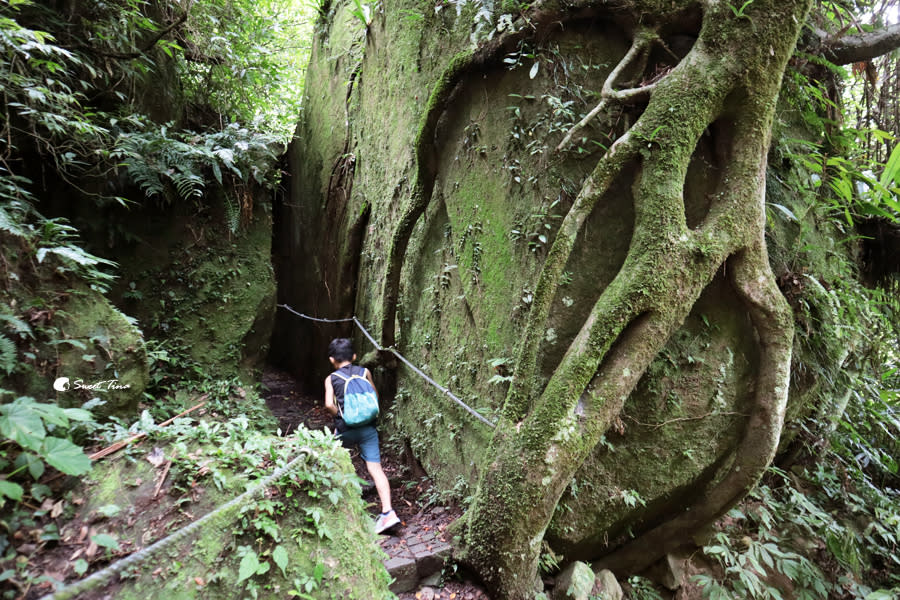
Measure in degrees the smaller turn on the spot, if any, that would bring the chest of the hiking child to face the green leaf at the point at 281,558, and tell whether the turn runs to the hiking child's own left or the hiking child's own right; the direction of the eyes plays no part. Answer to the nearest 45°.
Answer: approximately 135° to the hiking child's own left

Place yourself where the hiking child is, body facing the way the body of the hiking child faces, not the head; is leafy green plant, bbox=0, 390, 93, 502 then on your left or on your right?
on your left

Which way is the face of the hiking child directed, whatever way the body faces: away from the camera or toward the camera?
away from the camera

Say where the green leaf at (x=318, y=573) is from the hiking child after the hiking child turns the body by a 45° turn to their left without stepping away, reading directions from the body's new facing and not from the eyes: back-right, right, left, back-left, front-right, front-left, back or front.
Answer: left

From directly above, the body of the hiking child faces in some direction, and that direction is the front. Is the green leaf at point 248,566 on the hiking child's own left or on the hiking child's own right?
on the hiking child's own left

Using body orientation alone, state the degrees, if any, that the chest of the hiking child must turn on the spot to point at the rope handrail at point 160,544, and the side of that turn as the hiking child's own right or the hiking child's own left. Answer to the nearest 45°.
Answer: approximately 135° to the hiking child's own left

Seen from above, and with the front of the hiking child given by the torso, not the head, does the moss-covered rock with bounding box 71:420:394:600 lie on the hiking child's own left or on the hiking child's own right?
on the hiking child's own left

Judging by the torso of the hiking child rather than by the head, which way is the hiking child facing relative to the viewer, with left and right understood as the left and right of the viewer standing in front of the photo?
facing away from the viewer and to the left of the viewer

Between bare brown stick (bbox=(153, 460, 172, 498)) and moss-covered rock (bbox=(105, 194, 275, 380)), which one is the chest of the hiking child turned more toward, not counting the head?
the moss-covered rock

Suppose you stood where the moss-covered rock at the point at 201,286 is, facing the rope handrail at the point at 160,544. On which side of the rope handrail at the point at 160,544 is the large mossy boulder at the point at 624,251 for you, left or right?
left
